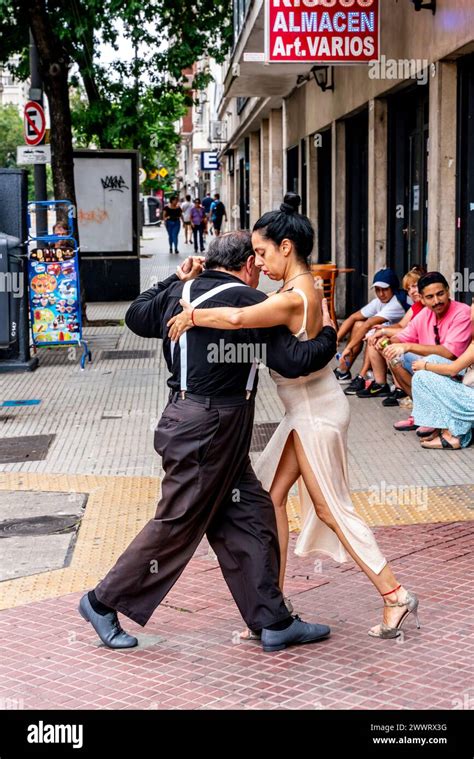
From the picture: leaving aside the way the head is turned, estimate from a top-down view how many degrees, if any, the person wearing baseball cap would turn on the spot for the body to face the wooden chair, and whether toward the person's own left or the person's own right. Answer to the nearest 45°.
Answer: approximately 135° to the person's own right

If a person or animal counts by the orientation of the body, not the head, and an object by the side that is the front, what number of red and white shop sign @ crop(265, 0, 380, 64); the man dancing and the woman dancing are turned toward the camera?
1

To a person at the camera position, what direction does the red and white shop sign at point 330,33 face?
facing the viewer

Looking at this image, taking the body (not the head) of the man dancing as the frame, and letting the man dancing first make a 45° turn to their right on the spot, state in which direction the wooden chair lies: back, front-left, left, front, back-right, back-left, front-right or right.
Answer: left

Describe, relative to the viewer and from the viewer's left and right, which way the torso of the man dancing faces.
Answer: facing away from the viewer and to the right of the viewer

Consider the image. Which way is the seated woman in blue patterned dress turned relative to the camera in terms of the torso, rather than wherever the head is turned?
to the viewer's left

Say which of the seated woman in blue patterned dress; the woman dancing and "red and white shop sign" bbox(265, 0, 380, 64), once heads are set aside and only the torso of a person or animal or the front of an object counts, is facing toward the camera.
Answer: the red and white shop sign

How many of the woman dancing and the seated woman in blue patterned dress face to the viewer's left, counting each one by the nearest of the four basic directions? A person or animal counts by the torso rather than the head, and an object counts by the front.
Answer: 2

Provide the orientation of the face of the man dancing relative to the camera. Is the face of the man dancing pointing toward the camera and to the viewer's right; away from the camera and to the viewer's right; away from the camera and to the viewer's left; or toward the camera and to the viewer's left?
away from the camera and to the viewer's right

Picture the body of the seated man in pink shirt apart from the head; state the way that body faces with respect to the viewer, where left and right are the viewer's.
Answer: facing the viewer and to the left of the viewer

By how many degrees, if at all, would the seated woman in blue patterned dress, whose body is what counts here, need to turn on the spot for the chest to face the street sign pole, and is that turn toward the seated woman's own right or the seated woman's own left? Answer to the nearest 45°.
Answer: approximately 45° to the seated woman's own right

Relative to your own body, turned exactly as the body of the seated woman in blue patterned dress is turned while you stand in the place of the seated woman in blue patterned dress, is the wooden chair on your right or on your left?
on your right
